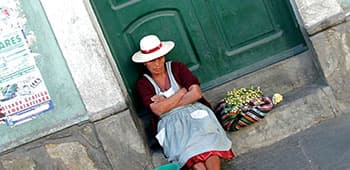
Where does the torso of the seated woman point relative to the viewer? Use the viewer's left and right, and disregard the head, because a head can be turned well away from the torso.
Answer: facing the viewer

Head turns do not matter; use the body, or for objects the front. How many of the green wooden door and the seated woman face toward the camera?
2

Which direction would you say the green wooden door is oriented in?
toward the camera

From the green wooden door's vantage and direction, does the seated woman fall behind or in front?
in front
